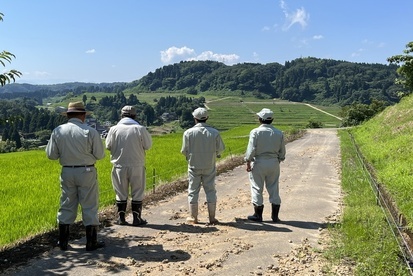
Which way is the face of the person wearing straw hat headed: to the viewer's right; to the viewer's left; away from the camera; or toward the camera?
away from the camera

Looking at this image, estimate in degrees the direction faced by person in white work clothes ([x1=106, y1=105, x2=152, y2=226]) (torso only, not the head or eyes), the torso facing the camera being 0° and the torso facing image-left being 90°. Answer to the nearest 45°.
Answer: approximately 180°

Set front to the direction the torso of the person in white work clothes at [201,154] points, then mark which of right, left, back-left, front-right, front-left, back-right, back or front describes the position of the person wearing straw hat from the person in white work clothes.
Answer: back-left

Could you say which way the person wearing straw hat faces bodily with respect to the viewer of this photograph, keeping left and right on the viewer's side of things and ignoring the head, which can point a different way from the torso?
facing away from the viewer

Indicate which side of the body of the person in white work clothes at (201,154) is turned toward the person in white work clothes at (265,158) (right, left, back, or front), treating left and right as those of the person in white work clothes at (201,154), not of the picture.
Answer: right

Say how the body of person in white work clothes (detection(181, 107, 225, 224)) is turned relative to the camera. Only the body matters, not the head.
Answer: away from the camera

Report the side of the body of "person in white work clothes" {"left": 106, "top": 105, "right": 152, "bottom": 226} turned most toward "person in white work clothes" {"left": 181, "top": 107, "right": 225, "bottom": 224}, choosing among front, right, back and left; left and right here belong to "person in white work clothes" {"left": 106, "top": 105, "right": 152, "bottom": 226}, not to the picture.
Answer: right

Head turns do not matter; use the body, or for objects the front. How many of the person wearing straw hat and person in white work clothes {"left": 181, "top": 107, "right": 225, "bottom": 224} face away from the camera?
2

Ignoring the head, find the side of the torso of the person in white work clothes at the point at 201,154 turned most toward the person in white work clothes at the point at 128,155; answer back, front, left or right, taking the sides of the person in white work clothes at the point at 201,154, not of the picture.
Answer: left
